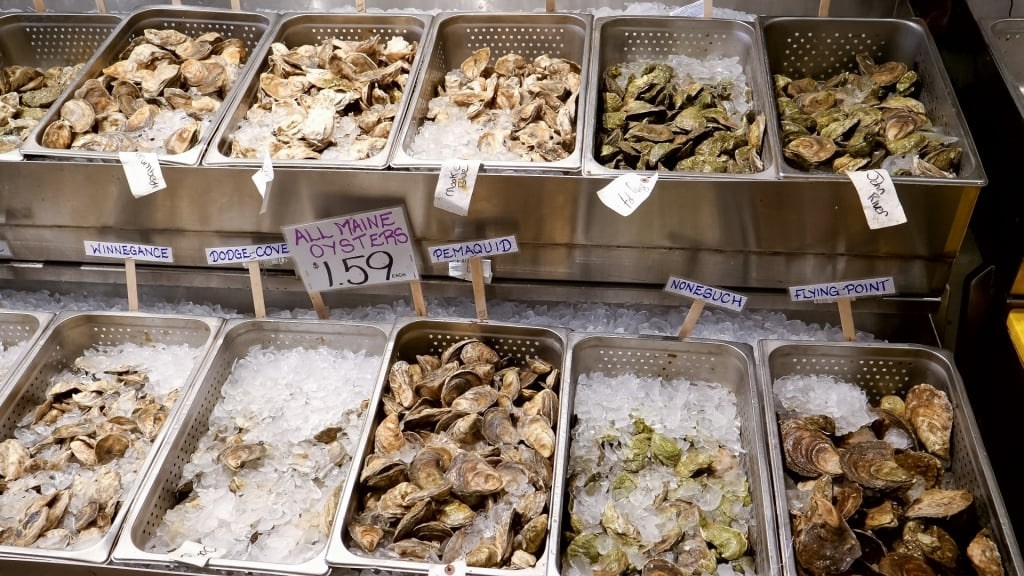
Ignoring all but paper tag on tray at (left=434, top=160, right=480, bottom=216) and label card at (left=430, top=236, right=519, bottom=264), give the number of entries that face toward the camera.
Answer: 2

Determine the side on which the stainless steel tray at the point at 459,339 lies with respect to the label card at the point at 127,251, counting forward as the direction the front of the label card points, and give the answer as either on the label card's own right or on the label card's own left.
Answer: on the label card's own left

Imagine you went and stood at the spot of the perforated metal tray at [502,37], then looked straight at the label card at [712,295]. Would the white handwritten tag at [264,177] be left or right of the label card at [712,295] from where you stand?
right

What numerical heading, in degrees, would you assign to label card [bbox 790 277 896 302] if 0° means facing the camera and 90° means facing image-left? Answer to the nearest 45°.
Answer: approximately 0°

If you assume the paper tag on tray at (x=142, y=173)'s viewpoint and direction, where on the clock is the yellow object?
The yellow object is roughly at 10 o'clock from the paper tag on tray.

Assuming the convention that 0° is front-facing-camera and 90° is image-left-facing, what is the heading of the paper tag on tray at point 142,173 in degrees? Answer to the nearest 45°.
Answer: approximately 0°

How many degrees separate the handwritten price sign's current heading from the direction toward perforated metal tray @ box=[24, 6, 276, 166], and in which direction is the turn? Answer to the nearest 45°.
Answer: approximately 180°

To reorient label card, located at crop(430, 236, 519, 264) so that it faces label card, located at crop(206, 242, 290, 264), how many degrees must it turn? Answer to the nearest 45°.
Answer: approximately 90° to its right
